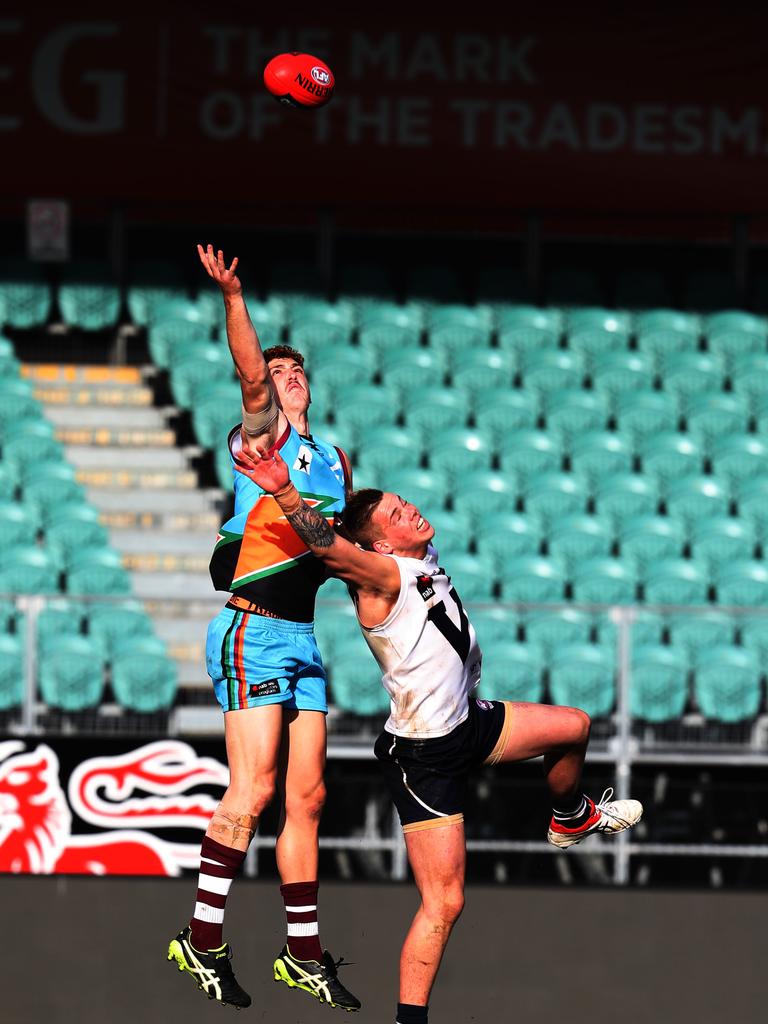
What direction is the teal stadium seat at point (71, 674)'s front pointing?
toward the camera

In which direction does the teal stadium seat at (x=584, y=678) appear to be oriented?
toward the camera

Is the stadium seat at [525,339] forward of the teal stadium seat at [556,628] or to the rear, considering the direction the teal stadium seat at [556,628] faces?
to the rear

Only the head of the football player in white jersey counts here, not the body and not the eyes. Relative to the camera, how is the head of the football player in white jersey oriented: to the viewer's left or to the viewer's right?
to the viewer's right

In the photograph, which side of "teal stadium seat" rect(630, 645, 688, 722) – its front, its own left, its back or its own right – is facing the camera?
front

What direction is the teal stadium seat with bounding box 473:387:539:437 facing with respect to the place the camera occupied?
facing the viewer

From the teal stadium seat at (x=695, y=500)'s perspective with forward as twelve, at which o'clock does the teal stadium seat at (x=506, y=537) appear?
the teal stadium seat at (x=506, y=537) is roughly at 2 o'clock from the teal stadium seat at (x=695, y=500).

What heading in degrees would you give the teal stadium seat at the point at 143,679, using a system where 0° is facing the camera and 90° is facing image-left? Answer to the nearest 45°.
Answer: approximately 0°

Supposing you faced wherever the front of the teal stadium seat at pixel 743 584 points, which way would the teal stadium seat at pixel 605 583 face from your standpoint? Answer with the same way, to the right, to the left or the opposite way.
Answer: the same way

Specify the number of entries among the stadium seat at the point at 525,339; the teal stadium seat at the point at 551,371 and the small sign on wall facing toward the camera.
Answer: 3

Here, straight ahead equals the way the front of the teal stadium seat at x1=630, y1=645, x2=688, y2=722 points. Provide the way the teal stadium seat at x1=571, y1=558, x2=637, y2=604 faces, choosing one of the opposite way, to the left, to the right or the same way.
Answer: the same way

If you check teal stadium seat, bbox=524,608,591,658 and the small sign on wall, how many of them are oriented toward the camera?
2

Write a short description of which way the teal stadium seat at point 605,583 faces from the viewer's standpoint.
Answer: facing the viewer
